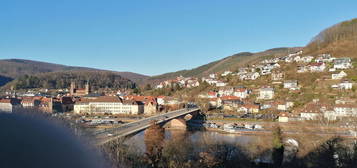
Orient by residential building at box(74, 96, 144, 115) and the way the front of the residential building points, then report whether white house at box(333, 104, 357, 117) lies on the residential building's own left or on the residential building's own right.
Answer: on the residential building's own left

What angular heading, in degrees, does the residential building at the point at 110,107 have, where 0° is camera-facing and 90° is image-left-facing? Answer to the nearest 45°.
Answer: approximately 0°

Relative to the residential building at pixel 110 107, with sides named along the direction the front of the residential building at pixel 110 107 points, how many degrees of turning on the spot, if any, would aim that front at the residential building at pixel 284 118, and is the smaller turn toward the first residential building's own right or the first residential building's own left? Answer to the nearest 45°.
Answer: approximately 45° to the first residential building's own left

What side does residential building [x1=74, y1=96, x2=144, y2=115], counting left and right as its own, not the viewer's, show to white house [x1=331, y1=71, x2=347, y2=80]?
left

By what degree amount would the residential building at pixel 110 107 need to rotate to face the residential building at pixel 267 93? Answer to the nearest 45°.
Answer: approximately 90° to its left

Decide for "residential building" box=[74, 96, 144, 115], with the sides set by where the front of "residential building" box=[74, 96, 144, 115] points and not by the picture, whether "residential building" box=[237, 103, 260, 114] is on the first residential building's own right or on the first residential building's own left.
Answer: on the first residential building's own left

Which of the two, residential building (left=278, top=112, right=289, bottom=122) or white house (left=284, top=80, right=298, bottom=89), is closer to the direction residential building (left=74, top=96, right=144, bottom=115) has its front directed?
the residential building

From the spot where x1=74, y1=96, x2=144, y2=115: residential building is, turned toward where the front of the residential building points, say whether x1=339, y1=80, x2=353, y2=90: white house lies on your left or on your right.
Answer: on your left

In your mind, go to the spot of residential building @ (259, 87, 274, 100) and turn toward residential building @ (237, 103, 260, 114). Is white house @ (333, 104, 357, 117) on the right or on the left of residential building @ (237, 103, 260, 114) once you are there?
left

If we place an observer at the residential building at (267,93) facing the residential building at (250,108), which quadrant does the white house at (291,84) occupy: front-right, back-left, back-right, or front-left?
back-left

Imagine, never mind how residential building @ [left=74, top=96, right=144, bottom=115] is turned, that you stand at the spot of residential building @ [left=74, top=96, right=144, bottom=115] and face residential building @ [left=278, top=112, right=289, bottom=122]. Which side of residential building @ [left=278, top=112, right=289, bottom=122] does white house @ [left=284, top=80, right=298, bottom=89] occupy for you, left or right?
left

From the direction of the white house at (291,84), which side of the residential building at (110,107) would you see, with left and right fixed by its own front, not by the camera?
left
